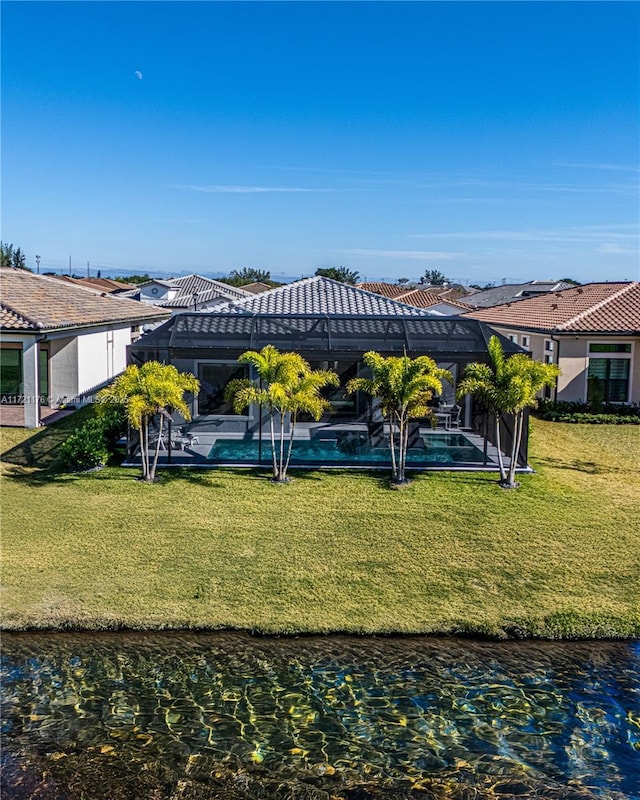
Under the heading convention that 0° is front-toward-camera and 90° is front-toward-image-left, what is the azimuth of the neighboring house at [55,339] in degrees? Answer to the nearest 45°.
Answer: approximately 180°

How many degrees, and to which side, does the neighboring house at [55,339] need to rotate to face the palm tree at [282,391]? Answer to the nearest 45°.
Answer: approximately 135° to its right

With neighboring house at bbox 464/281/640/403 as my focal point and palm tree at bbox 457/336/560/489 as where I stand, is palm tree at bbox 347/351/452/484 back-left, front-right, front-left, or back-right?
back-left

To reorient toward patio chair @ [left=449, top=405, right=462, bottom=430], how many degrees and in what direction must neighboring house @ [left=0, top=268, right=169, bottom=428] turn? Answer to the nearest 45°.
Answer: approximately 135° to its right

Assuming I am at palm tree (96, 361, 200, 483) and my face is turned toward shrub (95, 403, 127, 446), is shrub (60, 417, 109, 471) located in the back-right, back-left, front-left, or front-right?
front-left

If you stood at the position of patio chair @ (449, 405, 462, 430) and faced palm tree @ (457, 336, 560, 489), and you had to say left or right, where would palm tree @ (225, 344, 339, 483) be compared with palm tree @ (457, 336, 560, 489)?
right

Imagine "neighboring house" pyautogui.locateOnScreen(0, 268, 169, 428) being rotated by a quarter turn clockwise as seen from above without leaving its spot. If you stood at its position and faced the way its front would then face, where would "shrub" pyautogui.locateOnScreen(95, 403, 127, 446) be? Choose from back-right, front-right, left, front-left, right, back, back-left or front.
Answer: right
